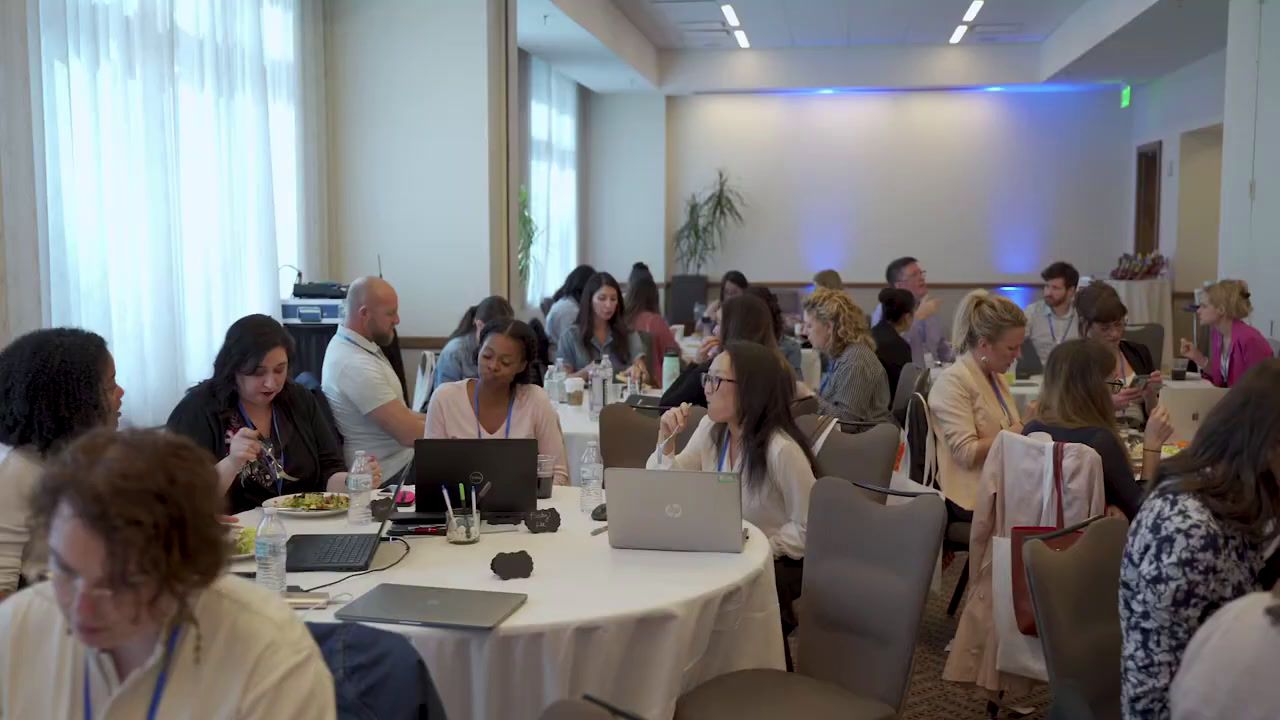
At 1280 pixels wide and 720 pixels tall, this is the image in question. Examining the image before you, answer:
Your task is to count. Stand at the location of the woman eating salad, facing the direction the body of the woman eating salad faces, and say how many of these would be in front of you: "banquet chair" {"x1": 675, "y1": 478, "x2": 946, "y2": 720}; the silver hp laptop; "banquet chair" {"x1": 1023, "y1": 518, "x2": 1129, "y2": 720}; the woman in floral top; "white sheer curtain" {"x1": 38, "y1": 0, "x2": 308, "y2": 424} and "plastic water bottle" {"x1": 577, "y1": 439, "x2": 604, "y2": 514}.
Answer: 5

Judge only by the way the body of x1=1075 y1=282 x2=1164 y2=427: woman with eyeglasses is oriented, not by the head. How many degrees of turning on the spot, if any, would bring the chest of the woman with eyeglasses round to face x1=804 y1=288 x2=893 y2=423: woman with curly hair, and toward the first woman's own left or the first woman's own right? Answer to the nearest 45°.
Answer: approximately 90° to the first woman's own right

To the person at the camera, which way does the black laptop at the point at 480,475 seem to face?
facing away from the viewer

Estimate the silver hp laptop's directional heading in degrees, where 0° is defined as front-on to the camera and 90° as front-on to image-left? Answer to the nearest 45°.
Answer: approximately 180°

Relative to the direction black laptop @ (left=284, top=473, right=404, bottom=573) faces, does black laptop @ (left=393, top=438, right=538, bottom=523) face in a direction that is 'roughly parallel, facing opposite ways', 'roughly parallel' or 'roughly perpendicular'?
roughly perpendicular

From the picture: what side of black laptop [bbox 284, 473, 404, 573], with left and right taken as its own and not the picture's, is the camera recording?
left

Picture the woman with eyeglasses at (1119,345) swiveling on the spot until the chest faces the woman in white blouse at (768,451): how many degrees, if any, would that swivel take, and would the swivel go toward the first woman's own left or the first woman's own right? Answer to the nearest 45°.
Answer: approximately 45° to the first woman's own right

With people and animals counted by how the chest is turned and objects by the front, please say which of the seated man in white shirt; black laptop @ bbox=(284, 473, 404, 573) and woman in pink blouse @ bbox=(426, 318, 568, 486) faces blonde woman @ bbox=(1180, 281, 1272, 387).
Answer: the seated man in white shirt

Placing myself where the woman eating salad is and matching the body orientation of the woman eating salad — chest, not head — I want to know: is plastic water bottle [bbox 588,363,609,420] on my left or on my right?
on my left

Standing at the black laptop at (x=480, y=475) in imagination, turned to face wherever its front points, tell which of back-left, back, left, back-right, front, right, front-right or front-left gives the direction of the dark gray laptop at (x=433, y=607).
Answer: back

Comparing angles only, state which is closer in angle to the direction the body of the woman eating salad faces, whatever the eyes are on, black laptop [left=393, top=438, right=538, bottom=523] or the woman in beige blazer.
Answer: the black laptop

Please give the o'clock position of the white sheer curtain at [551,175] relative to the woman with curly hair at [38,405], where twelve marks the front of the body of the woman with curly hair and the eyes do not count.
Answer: The white sheer curtain is roughly at 10 o'clock from the woman with curly hair.

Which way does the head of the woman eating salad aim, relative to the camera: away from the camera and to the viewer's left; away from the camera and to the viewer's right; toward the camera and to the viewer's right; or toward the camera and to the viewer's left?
toward the camera and to the viewer's right

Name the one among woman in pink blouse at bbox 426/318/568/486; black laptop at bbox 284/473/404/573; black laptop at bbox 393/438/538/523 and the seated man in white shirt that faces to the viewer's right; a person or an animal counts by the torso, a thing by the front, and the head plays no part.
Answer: the seated man in white shirt
